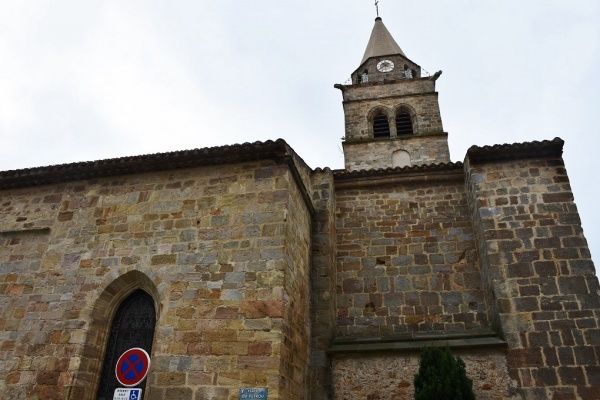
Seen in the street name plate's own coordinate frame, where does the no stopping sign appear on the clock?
The no stopping sign is roughly at 2 o'clock from the street name plate.

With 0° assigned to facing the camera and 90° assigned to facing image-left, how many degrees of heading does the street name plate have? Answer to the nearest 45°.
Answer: approximately 0°
